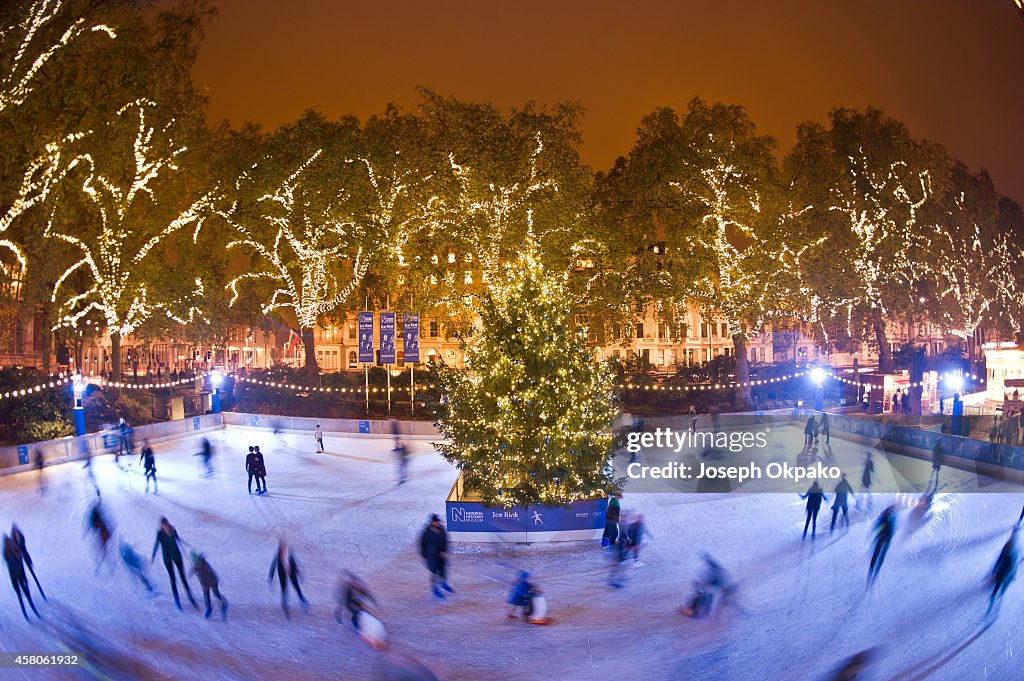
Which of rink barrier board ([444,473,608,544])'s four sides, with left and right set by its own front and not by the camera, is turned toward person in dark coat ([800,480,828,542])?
left

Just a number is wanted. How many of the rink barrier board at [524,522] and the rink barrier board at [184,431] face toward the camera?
2

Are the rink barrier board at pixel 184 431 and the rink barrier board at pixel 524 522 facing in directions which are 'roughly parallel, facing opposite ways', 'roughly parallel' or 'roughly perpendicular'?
roughly parallel

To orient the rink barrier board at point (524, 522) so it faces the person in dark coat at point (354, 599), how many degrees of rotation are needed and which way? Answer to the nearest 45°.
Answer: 0° — it already faces them

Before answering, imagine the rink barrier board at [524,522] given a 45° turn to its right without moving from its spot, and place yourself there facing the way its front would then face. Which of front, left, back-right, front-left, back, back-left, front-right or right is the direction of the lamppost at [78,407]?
right

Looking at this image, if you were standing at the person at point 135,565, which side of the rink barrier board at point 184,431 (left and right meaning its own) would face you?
front

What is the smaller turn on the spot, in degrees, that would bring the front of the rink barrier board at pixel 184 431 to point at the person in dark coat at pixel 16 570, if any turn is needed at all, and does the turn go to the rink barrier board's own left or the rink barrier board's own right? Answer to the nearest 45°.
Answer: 0° — it already faces them

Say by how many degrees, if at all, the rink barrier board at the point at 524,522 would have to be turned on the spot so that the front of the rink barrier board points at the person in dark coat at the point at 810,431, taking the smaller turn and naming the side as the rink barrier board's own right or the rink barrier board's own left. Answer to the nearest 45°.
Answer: approximately 135° to the rink barrier board's own left

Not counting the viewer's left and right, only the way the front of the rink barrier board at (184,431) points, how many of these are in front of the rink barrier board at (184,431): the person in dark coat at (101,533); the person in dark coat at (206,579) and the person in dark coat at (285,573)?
3

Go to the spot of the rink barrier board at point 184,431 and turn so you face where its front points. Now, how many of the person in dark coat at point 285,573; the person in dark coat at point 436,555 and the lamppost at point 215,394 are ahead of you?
2

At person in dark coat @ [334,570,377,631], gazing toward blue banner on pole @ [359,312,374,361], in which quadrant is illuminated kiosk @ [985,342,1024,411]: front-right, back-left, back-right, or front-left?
front-right

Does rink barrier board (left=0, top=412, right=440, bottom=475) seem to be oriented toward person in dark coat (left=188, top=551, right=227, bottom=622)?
yes

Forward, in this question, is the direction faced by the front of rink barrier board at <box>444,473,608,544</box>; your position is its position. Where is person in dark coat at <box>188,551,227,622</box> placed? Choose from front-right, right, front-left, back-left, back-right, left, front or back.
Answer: front-right

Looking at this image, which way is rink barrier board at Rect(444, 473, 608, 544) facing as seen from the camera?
toward the camera

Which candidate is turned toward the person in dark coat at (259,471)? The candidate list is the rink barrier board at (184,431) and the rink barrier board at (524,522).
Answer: the rink barrier board at (184,431)

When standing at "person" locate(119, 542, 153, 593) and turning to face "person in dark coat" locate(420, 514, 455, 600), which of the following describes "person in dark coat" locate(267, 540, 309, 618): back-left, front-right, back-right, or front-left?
front-right

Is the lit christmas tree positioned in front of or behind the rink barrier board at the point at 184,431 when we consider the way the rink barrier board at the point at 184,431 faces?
in front

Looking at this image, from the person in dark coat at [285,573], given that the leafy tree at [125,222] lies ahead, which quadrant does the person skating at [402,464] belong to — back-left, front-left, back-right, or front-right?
front-right
